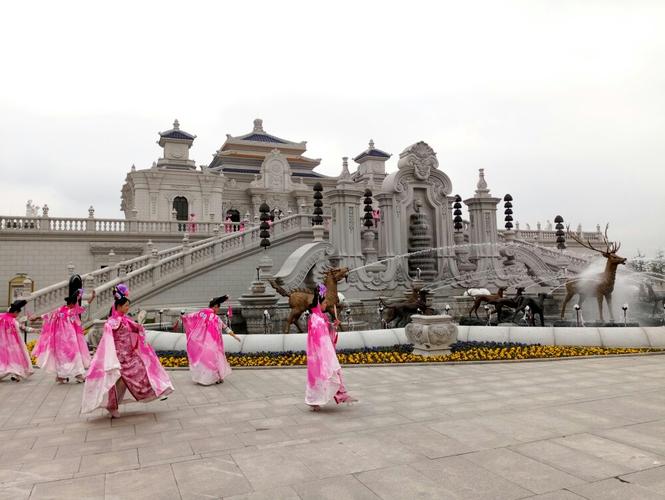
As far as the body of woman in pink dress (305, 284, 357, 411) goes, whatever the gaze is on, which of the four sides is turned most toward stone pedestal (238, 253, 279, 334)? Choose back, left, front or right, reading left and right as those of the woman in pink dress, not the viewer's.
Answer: left

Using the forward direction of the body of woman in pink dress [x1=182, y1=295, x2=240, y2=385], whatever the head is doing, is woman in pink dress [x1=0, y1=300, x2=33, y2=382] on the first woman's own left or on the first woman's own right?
on the first woman's own left

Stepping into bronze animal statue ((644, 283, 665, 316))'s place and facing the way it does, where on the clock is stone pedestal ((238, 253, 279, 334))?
The stone pedestal is roughly at 11 o'clock from the bronze animal statue.
